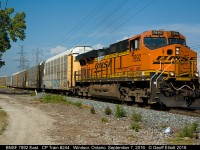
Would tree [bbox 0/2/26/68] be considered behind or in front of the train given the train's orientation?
behind

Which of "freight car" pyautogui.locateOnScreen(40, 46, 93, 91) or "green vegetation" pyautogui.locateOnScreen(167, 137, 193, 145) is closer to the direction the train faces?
the green vegetation

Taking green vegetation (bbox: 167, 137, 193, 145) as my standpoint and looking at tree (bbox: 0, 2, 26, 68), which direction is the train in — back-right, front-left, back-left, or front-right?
front-right

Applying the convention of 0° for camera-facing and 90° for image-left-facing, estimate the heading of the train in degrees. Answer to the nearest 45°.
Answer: approximately 315°

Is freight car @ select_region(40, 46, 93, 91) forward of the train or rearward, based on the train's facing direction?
rearward

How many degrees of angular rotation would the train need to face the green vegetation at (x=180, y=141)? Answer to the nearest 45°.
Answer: approximately 45° to its right

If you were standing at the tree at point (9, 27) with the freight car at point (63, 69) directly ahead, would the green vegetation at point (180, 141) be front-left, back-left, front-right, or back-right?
back-right
